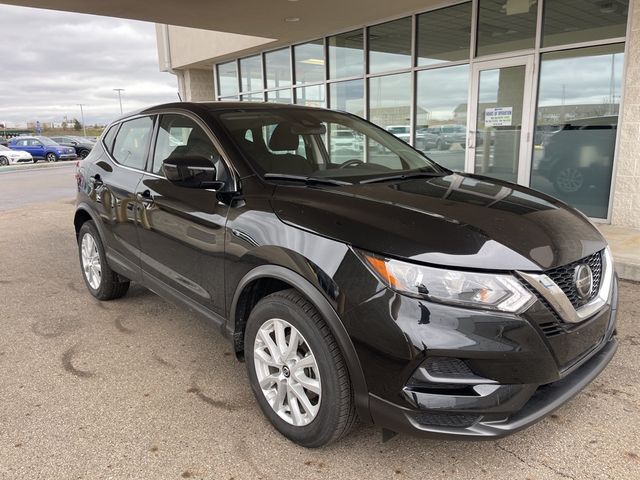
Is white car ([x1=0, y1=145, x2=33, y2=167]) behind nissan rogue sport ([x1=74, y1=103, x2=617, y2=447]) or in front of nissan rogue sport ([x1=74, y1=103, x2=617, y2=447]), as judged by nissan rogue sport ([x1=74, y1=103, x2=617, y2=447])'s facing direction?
behind

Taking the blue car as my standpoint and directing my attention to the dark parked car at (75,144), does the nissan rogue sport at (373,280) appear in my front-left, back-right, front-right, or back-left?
back-right

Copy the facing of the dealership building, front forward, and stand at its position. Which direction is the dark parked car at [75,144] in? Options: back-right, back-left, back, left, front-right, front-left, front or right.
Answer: right

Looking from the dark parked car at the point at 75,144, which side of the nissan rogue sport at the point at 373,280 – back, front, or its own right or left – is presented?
back

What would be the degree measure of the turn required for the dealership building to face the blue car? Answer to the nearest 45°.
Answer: approximately 90° to its right

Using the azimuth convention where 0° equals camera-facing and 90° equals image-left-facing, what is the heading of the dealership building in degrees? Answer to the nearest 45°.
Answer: approximately 45°

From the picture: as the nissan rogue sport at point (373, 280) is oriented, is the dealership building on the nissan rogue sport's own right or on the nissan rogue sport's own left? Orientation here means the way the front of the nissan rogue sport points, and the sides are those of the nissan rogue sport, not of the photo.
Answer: on the nissan rogue sport's own left

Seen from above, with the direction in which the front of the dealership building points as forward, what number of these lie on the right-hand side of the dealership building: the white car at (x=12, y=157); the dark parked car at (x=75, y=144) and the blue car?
3

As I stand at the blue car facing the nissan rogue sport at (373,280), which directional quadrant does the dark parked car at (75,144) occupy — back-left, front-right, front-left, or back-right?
back-left

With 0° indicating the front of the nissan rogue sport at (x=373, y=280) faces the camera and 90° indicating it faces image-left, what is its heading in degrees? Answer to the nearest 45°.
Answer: approximately 315°

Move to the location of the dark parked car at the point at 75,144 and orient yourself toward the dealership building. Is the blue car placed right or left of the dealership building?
right
